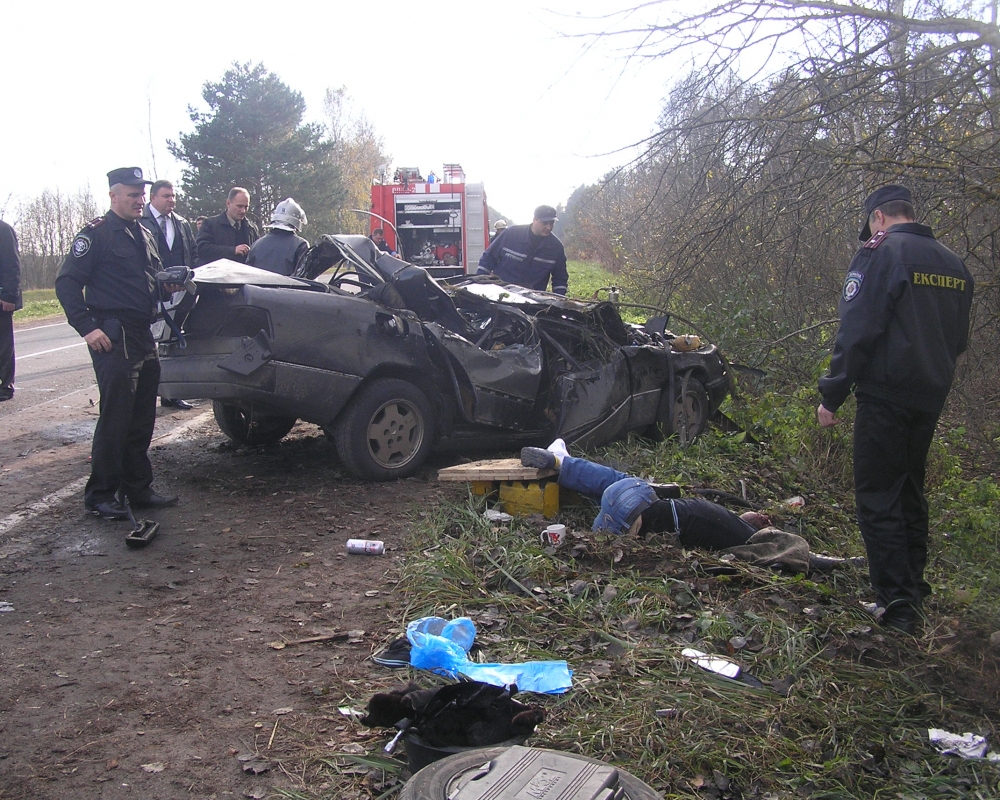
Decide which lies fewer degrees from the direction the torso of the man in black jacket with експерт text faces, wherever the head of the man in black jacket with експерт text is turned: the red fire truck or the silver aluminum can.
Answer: the red fire truck

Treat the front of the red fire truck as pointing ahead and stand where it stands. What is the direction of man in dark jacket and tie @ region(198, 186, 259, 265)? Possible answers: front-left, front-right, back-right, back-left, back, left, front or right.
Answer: back

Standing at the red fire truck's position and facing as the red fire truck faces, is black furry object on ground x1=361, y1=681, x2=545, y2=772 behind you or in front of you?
behind

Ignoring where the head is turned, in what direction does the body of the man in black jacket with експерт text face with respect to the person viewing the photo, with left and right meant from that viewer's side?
facing away from the viewer and to the left of the viewer

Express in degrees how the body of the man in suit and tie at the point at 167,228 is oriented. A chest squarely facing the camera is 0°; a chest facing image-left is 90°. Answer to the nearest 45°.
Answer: approximately 315°

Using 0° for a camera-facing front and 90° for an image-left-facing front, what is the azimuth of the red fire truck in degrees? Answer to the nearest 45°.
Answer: approximately 180°

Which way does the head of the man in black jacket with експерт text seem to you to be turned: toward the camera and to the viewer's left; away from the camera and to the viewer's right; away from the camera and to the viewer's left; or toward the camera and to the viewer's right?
away from the camera and to the viewer's left

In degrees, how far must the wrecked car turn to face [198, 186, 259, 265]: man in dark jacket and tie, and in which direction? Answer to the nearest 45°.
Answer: approximately 90° to its left

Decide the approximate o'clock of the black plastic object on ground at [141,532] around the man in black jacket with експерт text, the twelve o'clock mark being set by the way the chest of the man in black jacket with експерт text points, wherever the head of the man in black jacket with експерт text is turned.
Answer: The black plastic object on ground is roughly at 10 o'clock from the man in black jacket with експерт text.

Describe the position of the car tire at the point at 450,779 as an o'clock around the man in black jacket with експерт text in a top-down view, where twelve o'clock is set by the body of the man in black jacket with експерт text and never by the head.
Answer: The car tire is roughly at 8 o'clock from the man in black jacket with експерт text.

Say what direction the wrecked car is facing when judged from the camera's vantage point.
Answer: facing away from the viewer and to the right of the viewer
